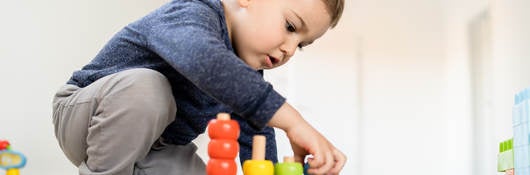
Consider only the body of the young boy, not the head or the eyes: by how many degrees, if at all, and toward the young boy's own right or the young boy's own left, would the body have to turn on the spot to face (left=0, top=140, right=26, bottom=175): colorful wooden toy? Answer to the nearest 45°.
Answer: approximately 135° to the young boy's own left

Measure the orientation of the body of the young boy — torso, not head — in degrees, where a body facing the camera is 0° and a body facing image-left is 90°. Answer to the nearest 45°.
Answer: approximately 270°

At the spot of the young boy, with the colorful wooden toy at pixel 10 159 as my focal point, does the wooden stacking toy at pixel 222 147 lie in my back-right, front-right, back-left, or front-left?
back-left
